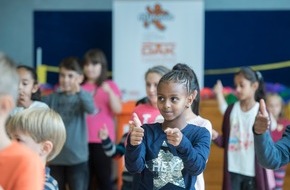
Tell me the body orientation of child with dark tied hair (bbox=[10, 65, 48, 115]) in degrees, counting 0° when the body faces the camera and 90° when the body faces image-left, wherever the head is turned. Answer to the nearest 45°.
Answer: approximately 45°

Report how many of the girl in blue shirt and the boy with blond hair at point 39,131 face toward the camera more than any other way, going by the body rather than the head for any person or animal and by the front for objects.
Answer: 1

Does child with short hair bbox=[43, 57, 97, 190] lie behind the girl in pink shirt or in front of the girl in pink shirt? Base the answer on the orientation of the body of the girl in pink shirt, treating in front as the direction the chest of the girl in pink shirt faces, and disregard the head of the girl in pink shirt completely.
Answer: in front

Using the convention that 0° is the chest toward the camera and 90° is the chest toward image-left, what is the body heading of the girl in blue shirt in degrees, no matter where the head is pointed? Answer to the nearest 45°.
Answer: approximately 0°

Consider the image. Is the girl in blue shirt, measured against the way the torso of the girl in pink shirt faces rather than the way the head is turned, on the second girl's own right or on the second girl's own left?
on the second girl's own left

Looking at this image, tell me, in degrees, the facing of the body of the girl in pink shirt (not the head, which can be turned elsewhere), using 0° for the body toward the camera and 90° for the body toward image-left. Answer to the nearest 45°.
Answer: approximately 45°
